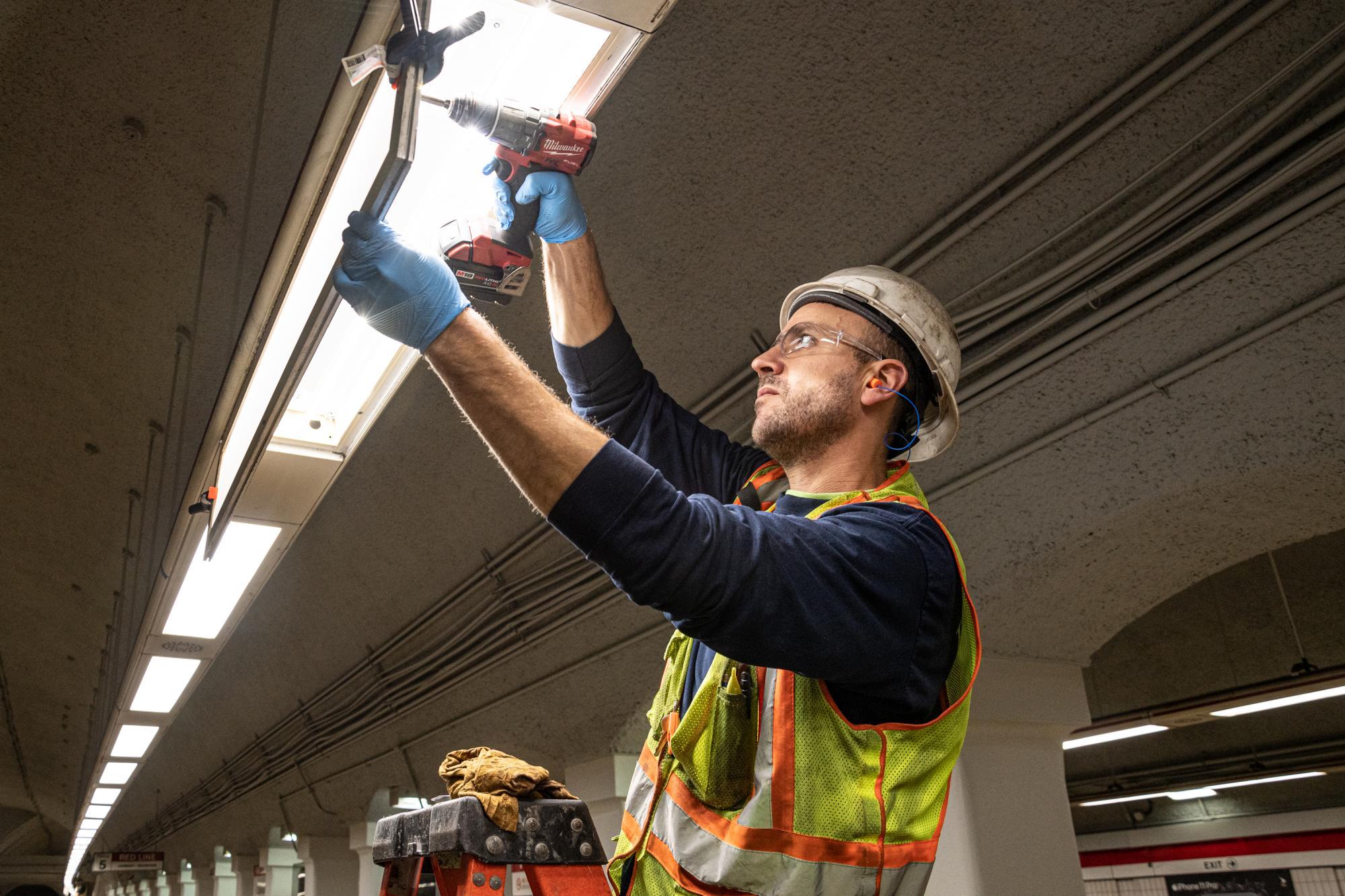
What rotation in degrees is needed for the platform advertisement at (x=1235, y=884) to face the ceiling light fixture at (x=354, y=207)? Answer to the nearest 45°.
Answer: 0° — it already faces it

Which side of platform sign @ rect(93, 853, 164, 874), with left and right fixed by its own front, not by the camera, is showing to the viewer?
front

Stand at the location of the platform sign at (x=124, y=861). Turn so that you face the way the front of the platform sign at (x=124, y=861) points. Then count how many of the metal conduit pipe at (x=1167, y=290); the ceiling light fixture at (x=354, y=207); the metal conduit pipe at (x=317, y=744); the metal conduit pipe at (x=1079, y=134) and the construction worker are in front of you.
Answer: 5

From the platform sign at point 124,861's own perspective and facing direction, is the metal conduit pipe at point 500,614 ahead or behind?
ahead

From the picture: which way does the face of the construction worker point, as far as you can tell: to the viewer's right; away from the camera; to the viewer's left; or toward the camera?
to the viewer's left

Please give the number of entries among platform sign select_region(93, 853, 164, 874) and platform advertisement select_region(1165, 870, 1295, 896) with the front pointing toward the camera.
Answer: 2

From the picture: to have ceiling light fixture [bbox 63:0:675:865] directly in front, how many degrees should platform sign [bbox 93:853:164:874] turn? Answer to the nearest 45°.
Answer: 0° — it already faces it

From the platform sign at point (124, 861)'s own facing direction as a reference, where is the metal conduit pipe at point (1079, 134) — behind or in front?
in front

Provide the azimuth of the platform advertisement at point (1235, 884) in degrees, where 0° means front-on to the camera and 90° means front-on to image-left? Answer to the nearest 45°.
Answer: approximately 0°

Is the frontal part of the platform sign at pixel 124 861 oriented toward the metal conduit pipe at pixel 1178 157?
yes

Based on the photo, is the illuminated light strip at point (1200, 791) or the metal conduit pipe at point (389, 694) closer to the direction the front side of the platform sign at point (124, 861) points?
the metal conduit pipe
